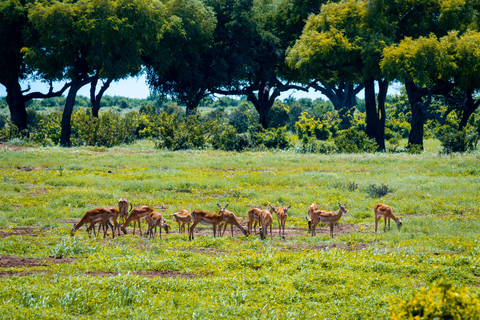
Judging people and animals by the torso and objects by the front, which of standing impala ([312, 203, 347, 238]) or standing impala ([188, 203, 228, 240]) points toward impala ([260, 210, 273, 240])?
standing impala ([188, 203, 228, 240])

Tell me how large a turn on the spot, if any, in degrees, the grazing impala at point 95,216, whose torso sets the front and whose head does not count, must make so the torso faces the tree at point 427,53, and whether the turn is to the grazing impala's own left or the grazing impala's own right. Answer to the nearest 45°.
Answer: approximately 135° to the grazing impala's own right

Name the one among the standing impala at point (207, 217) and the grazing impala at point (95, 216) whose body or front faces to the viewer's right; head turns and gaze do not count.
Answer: the standing impala

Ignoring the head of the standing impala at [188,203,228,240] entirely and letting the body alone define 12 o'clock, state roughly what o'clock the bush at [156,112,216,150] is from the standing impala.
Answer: The bush is roughly at 9 o'clock from the standing impala.

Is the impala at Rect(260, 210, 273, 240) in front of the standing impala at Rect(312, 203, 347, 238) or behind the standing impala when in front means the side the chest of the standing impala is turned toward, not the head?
behind

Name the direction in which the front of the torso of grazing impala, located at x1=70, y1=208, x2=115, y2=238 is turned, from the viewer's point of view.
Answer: to the viewer's left

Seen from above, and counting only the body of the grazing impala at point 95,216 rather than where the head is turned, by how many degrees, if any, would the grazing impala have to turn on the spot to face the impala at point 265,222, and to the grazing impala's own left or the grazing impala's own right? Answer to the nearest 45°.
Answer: approximately 180°

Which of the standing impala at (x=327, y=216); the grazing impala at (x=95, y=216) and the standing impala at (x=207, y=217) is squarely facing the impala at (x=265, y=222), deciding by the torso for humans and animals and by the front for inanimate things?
the standing impala at (x=207, y=217)

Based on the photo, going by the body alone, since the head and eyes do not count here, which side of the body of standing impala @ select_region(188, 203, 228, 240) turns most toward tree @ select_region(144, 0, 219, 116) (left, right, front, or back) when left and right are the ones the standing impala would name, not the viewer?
left

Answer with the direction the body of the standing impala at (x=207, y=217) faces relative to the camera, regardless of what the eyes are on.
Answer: to the viewer's right

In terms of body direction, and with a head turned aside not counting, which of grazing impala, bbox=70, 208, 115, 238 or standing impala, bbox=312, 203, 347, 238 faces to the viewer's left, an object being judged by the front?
the grazing impala

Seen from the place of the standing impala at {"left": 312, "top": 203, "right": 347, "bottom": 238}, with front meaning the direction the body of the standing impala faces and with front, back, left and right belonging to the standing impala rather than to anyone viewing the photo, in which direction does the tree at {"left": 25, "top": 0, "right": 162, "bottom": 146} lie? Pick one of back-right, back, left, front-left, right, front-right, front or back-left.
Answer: back-left

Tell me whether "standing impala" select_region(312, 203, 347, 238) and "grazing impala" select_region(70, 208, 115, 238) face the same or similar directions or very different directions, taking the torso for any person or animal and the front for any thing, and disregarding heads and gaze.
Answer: very different directions

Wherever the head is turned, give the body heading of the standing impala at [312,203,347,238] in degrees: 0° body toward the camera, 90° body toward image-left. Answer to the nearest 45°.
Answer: approximately 270°
